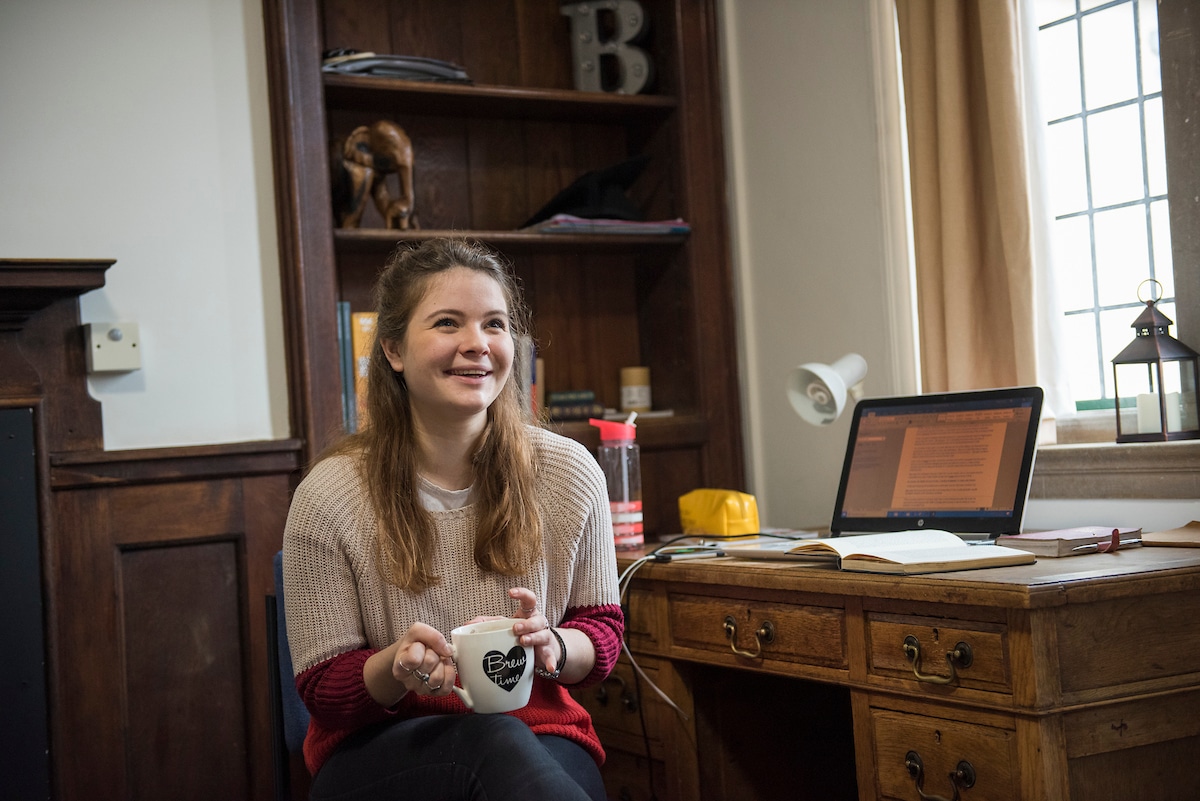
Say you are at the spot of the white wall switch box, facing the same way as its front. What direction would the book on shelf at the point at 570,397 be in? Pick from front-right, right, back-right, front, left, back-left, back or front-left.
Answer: left

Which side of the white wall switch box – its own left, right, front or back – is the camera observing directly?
front

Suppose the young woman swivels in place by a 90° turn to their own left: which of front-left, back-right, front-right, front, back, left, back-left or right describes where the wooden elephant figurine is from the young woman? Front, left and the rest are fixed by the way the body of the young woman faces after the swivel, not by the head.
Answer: left

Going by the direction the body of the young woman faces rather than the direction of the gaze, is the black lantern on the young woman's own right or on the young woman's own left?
on the young woman's own left

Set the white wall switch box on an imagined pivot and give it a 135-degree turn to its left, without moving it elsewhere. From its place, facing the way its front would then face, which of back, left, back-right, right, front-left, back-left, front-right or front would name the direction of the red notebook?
right

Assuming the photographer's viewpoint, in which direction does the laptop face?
facing the viewer and to the left of the viewer

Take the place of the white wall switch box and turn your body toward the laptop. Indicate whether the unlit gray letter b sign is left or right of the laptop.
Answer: left

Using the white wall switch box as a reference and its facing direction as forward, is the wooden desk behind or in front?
in front

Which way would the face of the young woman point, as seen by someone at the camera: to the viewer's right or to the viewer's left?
to the viewer's right

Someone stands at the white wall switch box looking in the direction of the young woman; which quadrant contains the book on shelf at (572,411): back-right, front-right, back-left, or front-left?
front-left

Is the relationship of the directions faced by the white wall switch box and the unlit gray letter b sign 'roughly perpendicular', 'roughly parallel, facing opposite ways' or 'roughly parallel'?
roughly parallel

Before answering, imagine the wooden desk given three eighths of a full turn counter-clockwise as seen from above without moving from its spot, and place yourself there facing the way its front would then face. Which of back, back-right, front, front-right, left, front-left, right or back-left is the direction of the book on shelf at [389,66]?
back-left

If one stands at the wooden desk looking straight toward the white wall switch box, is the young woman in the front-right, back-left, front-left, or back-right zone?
front-left

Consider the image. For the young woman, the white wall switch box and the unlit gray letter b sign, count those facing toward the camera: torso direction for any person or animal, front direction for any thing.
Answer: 3

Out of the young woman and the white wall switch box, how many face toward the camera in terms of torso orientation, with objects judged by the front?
2

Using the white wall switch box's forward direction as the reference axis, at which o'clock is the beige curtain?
The beige curtain is roughly at 10 o'clock from the white wall switch box.

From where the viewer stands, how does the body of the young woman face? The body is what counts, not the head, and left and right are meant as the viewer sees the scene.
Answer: facing the viewer

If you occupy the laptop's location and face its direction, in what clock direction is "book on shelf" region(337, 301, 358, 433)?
The book on shelf is roughly at 2 o'clock from the laptop.
